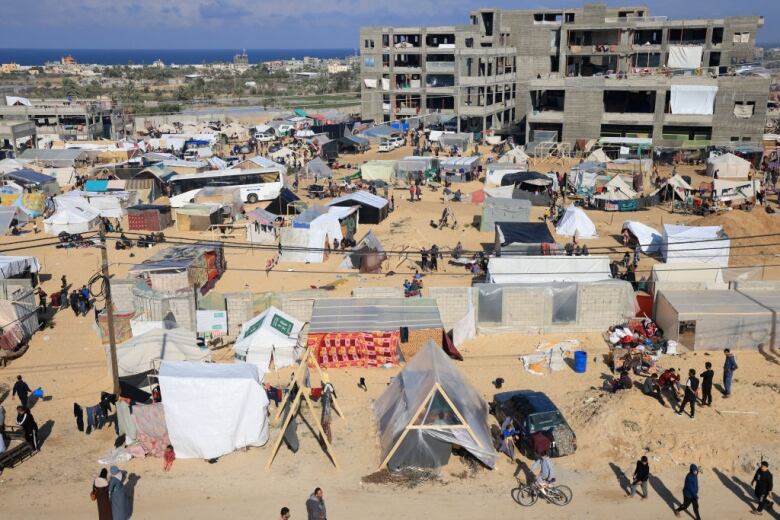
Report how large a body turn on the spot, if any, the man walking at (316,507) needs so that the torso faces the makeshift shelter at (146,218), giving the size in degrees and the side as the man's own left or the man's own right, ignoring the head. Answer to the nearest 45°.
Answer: approximately 90° to the man's own left

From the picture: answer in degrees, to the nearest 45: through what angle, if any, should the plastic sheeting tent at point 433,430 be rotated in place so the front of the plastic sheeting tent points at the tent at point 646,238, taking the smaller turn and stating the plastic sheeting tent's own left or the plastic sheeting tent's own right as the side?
approximately 135° to the plastic sheeting tent's own left

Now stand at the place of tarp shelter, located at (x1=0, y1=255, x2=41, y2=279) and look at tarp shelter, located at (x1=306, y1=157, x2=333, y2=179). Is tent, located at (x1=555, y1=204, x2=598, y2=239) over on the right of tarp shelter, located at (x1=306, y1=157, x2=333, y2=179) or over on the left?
right

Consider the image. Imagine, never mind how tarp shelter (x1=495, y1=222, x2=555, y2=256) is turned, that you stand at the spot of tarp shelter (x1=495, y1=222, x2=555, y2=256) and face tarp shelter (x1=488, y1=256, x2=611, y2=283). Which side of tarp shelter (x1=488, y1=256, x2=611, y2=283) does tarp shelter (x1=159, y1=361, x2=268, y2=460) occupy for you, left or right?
right

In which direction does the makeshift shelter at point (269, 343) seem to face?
toward the camera

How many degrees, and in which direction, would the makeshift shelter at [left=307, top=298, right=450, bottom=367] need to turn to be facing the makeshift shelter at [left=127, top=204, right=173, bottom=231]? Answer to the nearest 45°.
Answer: approximately 135° to its right

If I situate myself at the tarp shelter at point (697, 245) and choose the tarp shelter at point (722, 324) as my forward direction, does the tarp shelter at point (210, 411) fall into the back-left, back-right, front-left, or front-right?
front-right

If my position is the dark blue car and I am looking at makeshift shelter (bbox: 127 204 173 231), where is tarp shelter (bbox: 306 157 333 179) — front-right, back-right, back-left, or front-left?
front-right

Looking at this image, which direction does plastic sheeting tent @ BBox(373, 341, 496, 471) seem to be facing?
toward the camera

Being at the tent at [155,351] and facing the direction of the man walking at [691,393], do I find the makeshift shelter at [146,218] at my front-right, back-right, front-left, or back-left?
back-left

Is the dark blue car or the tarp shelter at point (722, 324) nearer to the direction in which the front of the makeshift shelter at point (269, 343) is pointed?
the dark blue car

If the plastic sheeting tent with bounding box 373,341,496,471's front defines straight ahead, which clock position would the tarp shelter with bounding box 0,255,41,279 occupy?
The tarp shelter is roughly at 4 o'clock from the plastic sheeting tent.
